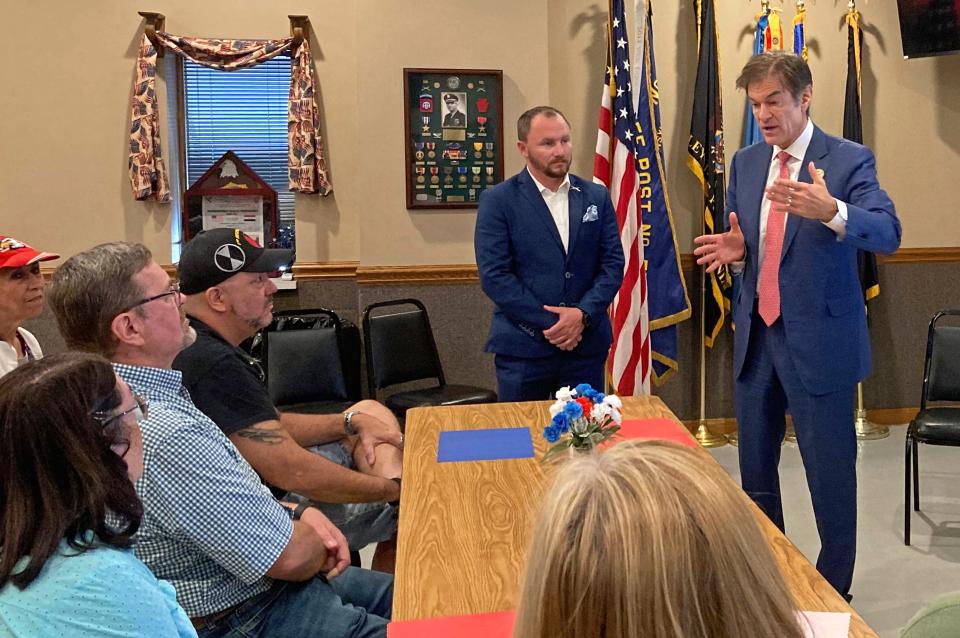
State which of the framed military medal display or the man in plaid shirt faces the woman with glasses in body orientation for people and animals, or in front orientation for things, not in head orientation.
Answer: the framed military medal display

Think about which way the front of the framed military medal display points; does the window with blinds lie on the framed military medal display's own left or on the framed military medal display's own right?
on the framed military medal display's own right

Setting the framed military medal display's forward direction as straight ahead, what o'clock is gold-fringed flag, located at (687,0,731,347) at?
The gold-fringed flag is roughly at 9 o'clock from the framed military medal display.

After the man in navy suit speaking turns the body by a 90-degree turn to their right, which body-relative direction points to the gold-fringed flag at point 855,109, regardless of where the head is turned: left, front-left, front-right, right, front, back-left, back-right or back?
front-right

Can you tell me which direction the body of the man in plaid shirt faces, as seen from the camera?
to the viewer's right

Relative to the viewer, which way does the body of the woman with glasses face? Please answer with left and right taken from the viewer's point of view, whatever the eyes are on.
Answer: facing away from the viewer and to the right of the viewer

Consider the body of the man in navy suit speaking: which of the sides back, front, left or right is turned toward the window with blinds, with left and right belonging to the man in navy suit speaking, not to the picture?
right

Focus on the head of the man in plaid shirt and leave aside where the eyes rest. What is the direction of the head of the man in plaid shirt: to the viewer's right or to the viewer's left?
to the viewer's right
